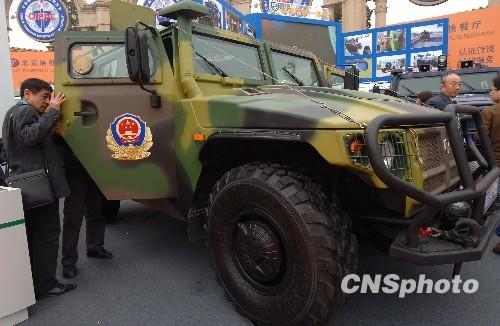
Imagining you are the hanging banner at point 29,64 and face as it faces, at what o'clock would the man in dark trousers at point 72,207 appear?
The man in dark trousers is roughly at 12 o'clock from the hanging banner.

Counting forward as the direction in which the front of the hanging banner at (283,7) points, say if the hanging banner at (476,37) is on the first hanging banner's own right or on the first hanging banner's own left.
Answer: on the first hanging banner's own left

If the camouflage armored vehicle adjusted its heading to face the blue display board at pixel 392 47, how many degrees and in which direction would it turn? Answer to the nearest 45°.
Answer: approximately 135° to its left

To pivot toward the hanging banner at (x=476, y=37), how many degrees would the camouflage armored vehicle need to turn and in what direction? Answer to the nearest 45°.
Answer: approximately 90° to its left

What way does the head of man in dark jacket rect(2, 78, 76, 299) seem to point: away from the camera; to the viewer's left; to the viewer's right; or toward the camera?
to the viewer's right

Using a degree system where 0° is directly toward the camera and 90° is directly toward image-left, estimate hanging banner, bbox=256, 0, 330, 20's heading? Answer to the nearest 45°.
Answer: approximately 0°

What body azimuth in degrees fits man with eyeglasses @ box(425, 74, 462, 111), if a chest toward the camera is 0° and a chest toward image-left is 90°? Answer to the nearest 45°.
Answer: approximately 315°
